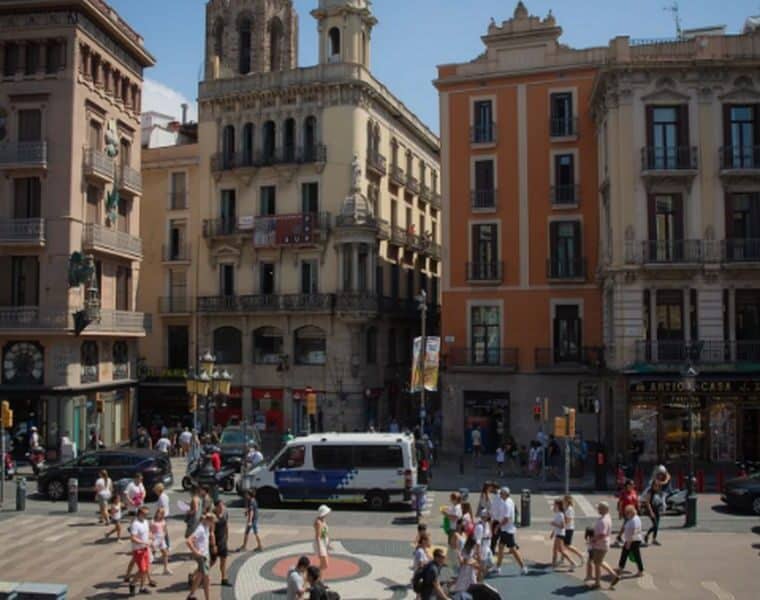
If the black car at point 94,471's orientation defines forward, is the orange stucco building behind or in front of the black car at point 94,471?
behind

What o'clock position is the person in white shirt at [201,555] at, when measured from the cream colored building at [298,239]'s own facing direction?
The person in white shirt is roughly at 12 o'clock from the cream colored building.

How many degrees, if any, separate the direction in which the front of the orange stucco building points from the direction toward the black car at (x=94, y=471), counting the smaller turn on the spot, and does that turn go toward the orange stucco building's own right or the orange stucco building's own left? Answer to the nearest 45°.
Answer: approximately 45° to the orange stucco building's own right

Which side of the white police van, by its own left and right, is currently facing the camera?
left

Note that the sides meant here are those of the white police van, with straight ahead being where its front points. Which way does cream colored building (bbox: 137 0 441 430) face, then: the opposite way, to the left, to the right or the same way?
to the left

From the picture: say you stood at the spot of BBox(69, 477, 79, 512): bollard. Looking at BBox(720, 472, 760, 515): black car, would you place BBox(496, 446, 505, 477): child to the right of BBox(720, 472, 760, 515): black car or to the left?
left

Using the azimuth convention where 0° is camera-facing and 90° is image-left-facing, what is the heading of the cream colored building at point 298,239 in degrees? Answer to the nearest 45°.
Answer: approximately 0°
